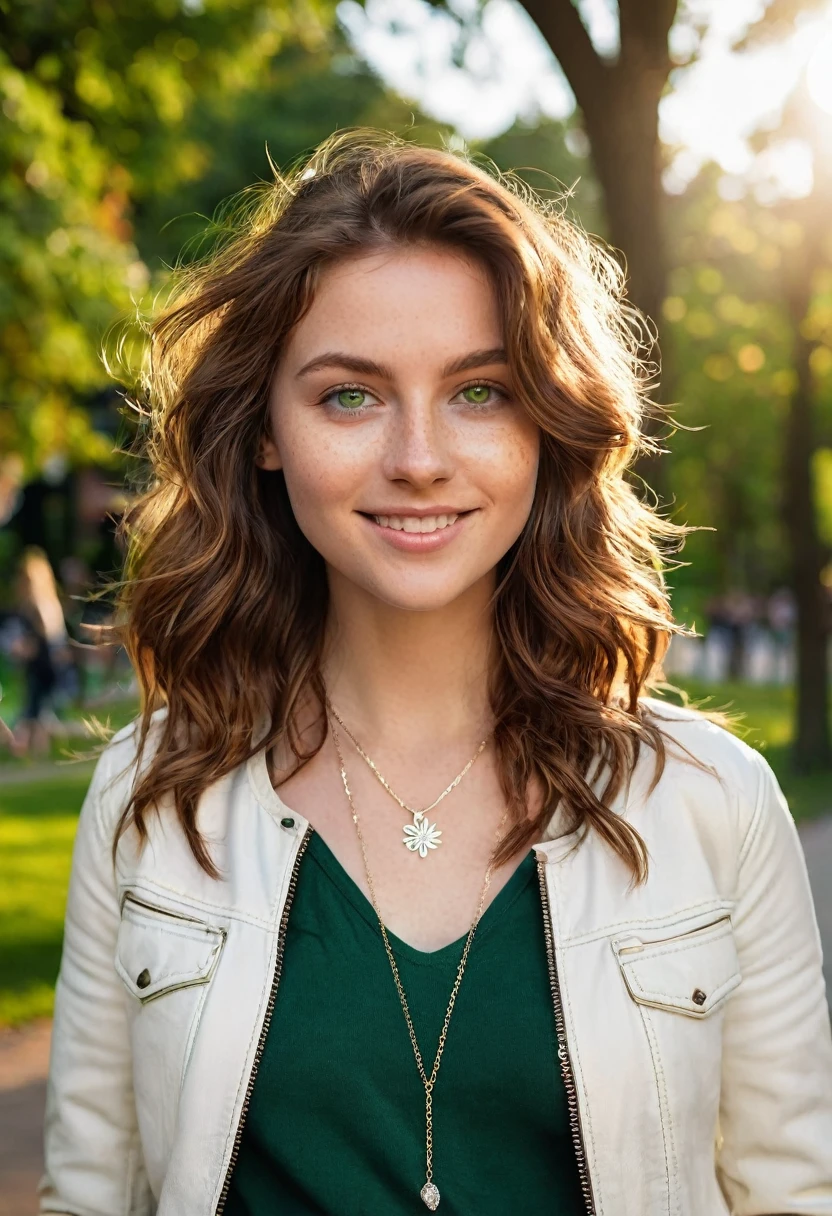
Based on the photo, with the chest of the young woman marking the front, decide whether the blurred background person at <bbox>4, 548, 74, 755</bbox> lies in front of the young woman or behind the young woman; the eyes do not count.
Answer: behind

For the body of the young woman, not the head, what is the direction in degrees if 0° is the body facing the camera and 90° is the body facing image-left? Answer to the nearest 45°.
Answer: approximately 0°

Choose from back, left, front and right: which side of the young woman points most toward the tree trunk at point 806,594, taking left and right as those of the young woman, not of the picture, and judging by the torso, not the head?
back
